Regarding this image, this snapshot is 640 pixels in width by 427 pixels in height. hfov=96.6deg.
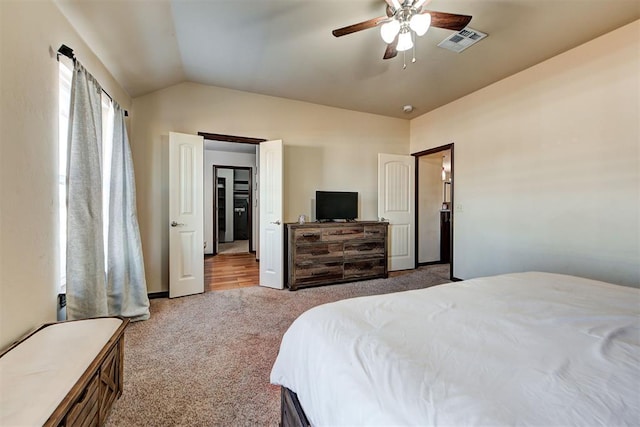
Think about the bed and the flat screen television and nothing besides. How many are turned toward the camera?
1

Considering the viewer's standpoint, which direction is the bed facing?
facing away from the viewer and to the left of the viewer

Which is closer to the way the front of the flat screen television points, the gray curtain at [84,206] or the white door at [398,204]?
the gray curtain

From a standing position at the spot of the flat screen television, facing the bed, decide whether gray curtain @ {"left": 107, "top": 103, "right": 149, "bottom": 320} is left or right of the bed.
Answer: right

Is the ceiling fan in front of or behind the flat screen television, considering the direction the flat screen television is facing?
in front

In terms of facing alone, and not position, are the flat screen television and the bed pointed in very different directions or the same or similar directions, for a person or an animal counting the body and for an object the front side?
very different directions

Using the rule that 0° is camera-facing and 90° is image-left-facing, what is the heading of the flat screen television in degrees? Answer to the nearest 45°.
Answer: approximately 0°

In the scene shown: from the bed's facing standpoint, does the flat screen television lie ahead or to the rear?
ahead

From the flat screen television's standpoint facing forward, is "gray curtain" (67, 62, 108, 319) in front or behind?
in front

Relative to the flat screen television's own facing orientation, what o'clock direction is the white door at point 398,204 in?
The white door is roughly at 8 o'clock from the flat screen television.

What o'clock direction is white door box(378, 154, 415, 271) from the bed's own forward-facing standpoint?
The white door is roughly at 1 o'clock from the bed.
